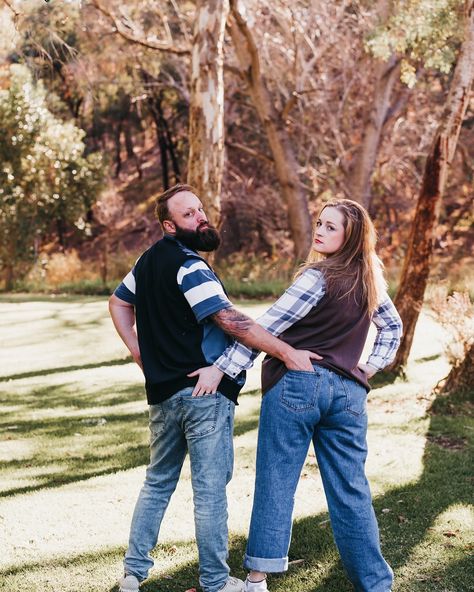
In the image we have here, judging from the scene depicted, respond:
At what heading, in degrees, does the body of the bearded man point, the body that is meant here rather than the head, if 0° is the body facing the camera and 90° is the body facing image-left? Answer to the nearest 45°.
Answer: approximately 225°

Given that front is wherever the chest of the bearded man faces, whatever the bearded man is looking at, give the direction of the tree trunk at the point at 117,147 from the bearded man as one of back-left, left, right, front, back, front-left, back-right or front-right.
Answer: front-left

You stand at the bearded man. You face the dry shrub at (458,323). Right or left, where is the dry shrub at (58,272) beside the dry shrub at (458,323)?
left

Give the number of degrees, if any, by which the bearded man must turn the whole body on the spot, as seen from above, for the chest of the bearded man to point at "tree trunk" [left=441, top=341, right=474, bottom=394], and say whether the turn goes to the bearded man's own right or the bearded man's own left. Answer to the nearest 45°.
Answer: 0° — they already face it

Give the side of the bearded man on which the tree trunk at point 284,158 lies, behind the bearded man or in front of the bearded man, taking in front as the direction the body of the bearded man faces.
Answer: in front

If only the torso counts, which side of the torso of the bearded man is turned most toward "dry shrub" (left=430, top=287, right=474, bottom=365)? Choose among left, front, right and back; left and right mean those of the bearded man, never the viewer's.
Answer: front

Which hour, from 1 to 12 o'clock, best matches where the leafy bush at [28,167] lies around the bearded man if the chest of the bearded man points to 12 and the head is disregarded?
The leafy bush is roughly at 10 o'clock from the bearded man.

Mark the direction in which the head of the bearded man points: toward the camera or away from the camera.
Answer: toward the camera

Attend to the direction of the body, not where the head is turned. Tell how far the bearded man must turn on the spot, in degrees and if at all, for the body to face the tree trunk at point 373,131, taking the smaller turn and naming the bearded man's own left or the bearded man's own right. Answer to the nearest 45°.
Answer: approximately 45° to the bearded man's own left

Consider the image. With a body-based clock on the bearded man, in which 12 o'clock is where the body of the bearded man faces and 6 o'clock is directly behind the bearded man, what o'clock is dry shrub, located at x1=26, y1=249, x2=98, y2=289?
The dry shrub is roughly at 10 o'clock from the bearded man.
